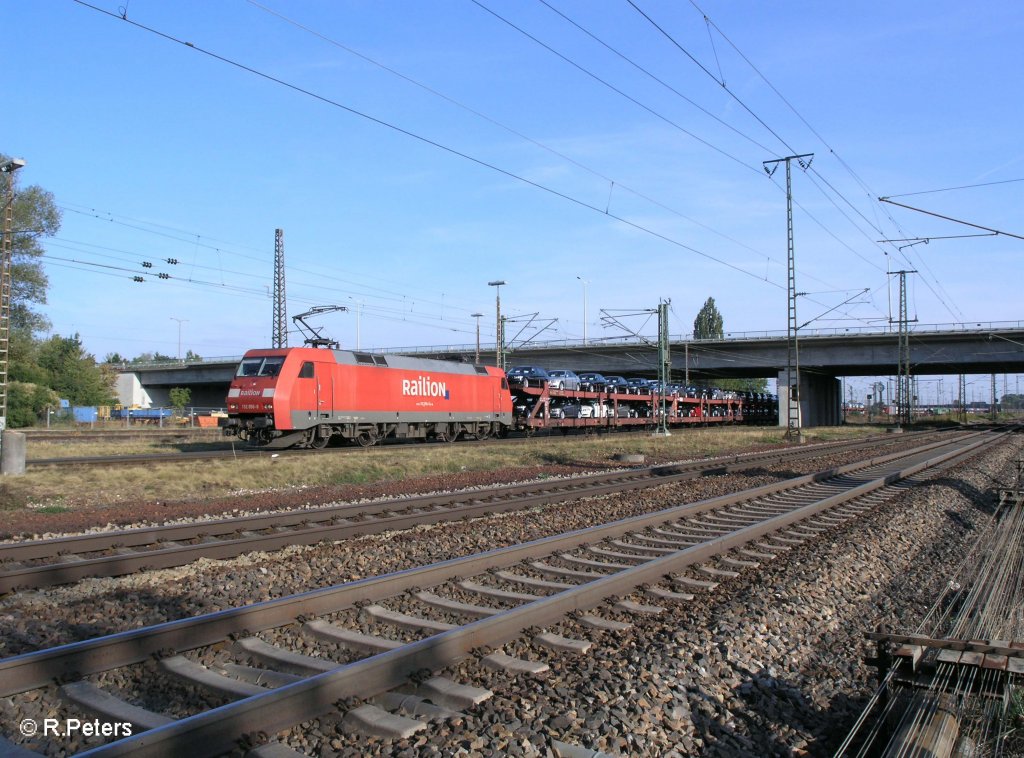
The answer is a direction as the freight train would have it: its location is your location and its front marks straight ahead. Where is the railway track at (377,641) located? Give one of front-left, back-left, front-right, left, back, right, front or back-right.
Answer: front-left

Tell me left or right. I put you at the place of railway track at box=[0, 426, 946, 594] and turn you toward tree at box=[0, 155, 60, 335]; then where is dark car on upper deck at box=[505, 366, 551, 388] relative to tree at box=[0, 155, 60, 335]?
right

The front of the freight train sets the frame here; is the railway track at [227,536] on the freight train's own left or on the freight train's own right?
on the freight train's own left

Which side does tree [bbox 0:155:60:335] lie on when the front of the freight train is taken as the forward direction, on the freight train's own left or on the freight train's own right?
on the freight train's own right

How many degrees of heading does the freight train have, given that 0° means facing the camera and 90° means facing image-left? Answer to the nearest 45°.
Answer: approximately 45°
